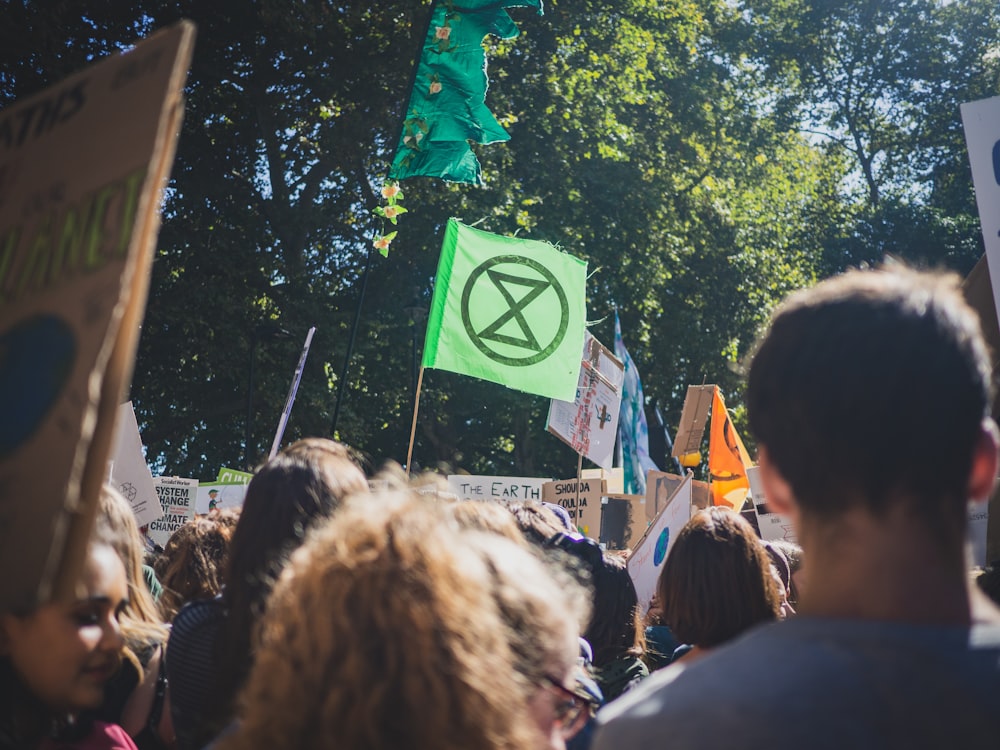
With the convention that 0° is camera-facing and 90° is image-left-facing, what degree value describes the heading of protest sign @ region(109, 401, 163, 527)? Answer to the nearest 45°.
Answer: approximately 0°

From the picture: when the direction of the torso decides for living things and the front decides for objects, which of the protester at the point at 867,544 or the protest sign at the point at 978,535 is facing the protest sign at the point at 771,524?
the protester

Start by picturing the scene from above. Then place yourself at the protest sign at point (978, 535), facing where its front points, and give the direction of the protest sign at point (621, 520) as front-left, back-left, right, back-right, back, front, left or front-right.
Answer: back-right

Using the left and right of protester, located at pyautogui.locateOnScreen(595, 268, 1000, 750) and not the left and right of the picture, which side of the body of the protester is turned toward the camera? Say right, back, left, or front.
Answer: back

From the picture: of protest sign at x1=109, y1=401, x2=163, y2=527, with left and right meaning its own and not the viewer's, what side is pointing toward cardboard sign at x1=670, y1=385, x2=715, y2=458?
left

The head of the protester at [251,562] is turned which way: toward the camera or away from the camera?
away from the camera

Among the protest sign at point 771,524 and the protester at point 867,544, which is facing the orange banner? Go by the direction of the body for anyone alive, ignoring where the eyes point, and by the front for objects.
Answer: the protester

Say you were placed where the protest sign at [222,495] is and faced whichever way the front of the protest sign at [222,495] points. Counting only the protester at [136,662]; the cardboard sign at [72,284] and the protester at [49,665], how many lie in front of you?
3

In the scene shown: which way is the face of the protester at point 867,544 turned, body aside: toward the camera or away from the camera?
away from the camera

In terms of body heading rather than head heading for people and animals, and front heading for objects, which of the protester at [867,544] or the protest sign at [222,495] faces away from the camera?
the protester
